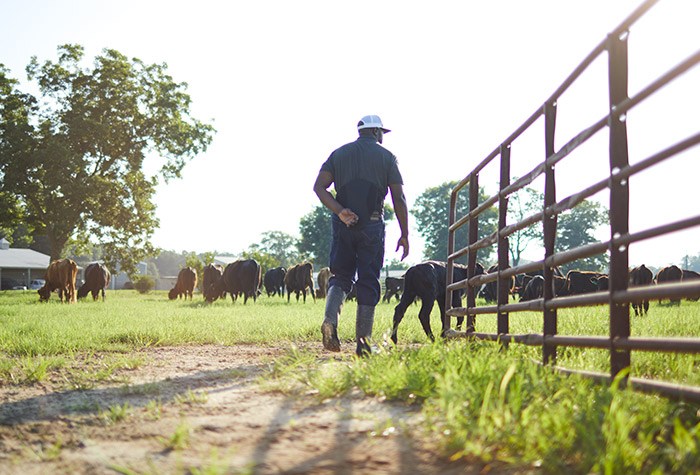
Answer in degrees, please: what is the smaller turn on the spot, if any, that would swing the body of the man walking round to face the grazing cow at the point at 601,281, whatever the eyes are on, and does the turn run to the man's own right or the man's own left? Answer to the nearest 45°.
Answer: approximately 45° to the man's own right

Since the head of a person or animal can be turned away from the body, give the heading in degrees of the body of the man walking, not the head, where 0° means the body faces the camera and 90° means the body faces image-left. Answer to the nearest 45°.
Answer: approximately 180°

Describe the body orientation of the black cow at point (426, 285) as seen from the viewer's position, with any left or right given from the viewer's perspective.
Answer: facing away from the viewer and to the right of the viewer

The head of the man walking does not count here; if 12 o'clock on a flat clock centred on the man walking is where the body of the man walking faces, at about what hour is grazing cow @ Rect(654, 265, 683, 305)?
The grazing cow is roughly at 1 o'clock from the man walking.

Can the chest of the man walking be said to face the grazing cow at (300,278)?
yes

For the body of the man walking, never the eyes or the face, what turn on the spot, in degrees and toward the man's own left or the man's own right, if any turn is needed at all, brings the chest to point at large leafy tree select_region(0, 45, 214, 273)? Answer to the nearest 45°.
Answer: approximately 45° to the man's own left
